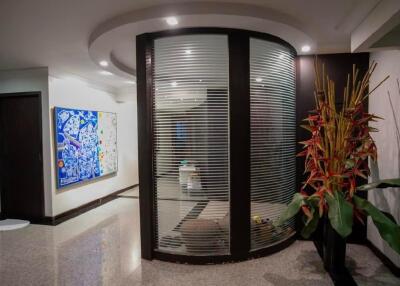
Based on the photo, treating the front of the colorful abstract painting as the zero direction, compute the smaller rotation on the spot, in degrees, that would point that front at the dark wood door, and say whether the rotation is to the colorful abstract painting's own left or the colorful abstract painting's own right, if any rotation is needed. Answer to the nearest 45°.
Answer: approximately 135° to the colorful abstract painting's own right

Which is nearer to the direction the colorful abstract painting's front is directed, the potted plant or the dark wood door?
the potted plant

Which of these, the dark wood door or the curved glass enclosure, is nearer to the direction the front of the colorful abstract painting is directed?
the curved glass enclosure

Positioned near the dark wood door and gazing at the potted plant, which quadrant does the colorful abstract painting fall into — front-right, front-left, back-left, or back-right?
front-left

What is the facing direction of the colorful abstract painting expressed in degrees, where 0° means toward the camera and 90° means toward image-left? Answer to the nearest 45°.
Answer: approximately 315°

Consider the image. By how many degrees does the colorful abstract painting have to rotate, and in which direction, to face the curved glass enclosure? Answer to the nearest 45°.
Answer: approximately 45° to its right

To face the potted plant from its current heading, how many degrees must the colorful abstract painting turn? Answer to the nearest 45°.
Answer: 0° — it already faces it

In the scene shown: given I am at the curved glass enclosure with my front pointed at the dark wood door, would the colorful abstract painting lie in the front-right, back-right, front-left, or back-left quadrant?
front-right
